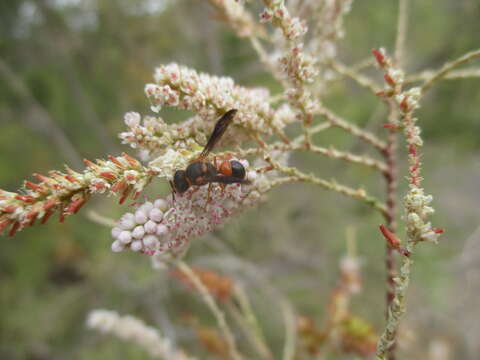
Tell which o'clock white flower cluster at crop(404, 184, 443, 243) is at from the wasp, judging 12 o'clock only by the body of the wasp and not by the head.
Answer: The white flower cluster is roughly at 7 o'clock from the wasp.

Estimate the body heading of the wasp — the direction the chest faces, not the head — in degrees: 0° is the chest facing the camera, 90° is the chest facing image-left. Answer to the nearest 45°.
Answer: approximately 90°
